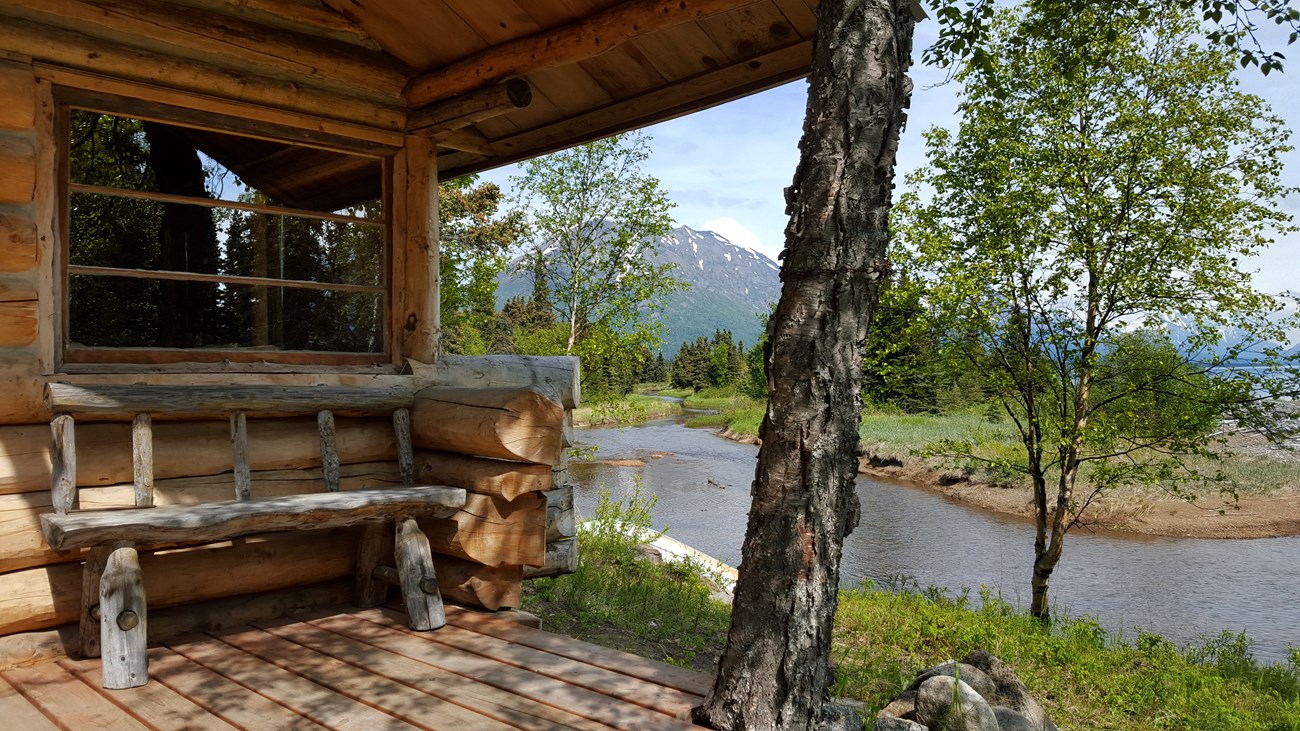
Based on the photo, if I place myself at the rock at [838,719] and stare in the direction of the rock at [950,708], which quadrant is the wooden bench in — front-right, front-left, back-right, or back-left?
back-left

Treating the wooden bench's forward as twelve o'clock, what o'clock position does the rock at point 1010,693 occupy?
The rock is roughly at 11 o'clock from the wooden bench.

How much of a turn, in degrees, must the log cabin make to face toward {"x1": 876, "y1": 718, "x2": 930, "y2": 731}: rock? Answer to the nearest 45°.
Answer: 0° — it already faces it

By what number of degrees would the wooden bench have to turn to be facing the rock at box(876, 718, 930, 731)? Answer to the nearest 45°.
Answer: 0° — it already faces it

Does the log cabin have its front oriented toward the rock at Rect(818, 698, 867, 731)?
yes

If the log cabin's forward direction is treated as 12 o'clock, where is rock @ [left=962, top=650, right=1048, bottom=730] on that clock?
The rock is roughly at 11 o'clock from the log cabin.

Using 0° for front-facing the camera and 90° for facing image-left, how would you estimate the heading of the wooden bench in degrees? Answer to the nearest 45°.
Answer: approximately 315°

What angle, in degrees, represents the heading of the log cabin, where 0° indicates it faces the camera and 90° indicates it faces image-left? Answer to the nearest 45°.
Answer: approximately 315°
